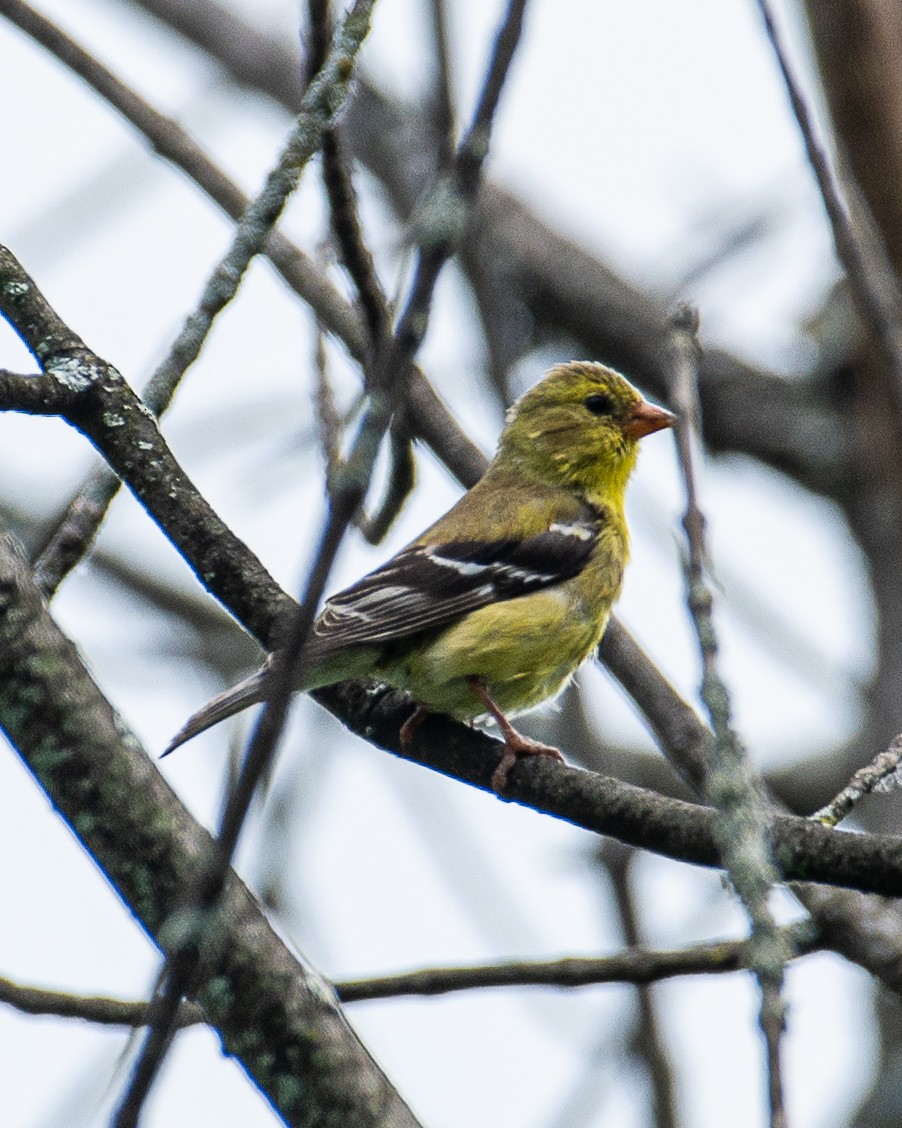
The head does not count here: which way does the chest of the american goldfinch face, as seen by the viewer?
to the viewer's right

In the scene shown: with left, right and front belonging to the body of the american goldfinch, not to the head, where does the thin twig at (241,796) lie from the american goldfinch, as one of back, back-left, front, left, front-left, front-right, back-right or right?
right

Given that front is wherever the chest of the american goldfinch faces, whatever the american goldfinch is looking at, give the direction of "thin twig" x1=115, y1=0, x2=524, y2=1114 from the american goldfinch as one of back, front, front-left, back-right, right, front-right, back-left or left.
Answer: right

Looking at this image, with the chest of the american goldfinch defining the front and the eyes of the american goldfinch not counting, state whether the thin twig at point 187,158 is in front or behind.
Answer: behind

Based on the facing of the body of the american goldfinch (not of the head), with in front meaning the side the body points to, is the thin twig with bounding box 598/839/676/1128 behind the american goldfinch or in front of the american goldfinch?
in front

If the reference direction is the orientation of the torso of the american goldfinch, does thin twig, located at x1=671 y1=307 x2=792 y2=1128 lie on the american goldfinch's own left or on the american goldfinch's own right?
on the american goldfinch's own right
